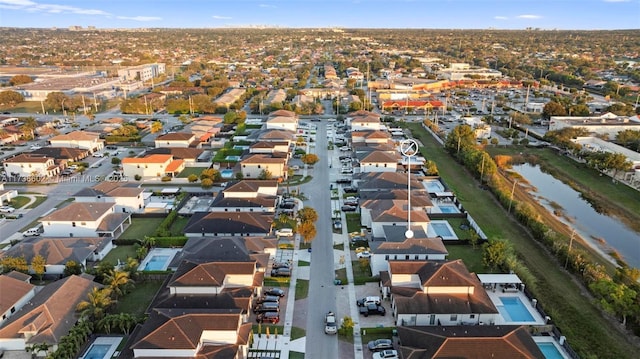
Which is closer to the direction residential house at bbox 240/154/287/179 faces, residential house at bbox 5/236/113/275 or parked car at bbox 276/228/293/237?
the parked car

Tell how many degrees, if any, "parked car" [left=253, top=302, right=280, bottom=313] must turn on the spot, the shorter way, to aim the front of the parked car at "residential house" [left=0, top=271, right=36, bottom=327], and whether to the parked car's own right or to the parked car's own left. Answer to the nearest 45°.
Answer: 0° — it already faces it

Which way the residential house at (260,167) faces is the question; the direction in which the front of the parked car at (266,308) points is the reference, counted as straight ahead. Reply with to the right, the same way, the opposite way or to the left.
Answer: the opposite way

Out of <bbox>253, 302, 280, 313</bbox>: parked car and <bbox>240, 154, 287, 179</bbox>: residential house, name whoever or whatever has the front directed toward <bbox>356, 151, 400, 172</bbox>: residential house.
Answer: <bbox>240, 154, 287, 179</bbox>: residential house

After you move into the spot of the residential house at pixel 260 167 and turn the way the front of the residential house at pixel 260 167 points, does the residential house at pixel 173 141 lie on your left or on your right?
on your left

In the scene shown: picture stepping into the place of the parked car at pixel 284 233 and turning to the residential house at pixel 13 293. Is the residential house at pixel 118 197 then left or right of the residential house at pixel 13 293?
right

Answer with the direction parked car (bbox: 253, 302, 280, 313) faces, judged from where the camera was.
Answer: facing to the left of the viewer

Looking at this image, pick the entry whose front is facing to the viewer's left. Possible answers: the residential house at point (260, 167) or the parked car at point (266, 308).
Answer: the parked car

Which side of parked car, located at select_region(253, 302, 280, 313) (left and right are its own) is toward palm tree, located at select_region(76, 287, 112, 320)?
front

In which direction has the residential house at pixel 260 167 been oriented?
to the viewer's right

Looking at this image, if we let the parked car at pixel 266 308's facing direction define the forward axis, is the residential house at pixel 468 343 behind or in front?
behind

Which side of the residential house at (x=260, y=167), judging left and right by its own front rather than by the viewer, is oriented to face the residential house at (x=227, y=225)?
right

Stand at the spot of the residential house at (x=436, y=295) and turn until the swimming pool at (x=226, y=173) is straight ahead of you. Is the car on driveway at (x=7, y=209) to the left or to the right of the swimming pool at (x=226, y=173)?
left

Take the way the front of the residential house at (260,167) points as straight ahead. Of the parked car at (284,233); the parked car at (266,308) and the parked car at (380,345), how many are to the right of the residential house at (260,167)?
3

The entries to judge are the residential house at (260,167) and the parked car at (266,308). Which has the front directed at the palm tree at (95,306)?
the parked car

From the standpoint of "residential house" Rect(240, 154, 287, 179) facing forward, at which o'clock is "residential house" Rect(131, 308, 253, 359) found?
"residential house" Rect(131, 308, 253, 359) is roughly at 3 o'clock from "residential house" Rect(240, 154, 287, 179).

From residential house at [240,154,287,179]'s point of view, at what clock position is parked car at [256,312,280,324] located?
The parked car is roughly at 3 o'clock from the residential house.

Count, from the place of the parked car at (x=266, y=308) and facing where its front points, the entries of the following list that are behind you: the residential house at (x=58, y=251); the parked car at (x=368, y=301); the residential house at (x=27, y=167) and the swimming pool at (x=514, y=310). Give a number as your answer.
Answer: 2

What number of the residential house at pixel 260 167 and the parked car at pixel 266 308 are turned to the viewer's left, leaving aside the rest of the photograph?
1

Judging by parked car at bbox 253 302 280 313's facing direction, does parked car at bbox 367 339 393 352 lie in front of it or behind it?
behind
